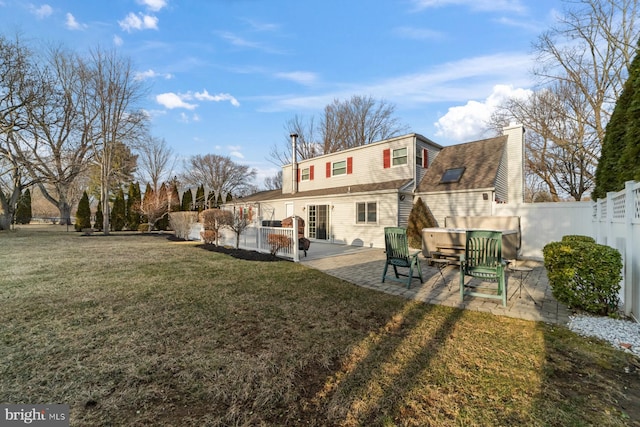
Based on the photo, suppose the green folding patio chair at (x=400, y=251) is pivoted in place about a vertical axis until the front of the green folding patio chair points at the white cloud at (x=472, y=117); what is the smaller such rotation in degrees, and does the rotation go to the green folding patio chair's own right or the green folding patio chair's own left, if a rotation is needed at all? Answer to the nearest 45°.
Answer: approximately 45° to the green folding patio chair's own left

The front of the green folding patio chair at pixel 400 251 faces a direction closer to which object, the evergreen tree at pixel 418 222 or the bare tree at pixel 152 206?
the evergreen tree

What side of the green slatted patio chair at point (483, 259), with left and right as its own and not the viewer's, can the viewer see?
back

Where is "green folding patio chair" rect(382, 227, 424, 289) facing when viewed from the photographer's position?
facing away from the viewer and to the right of the viewer

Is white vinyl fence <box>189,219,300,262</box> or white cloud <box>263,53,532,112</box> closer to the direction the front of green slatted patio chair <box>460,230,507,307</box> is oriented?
the white cloud
